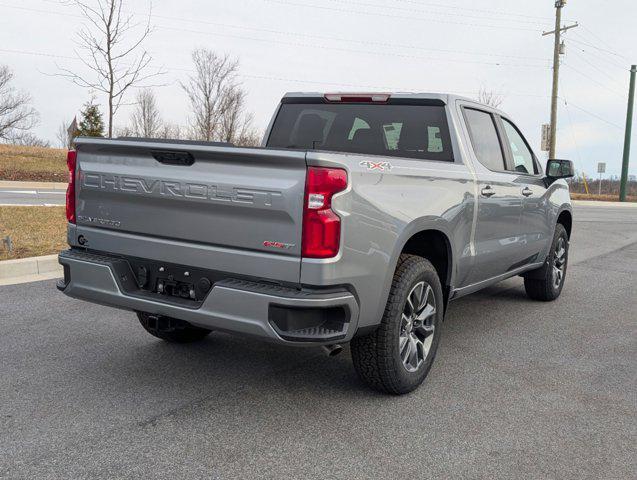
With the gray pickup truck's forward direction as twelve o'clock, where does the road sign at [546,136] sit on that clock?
The road sign is roughly at 11 o'clock from the gray pickup truck.

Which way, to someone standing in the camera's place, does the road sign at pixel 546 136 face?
facing the viewer

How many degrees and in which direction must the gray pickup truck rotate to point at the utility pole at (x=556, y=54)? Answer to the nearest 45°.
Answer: approximately 45° to its left

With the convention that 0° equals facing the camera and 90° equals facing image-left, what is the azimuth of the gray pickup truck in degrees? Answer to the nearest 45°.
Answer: approximately 225°

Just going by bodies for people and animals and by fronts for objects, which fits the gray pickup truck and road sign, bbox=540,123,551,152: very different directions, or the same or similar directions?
very different directions

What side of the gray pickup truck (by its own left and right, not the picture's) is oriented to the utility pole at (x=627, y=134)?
front
